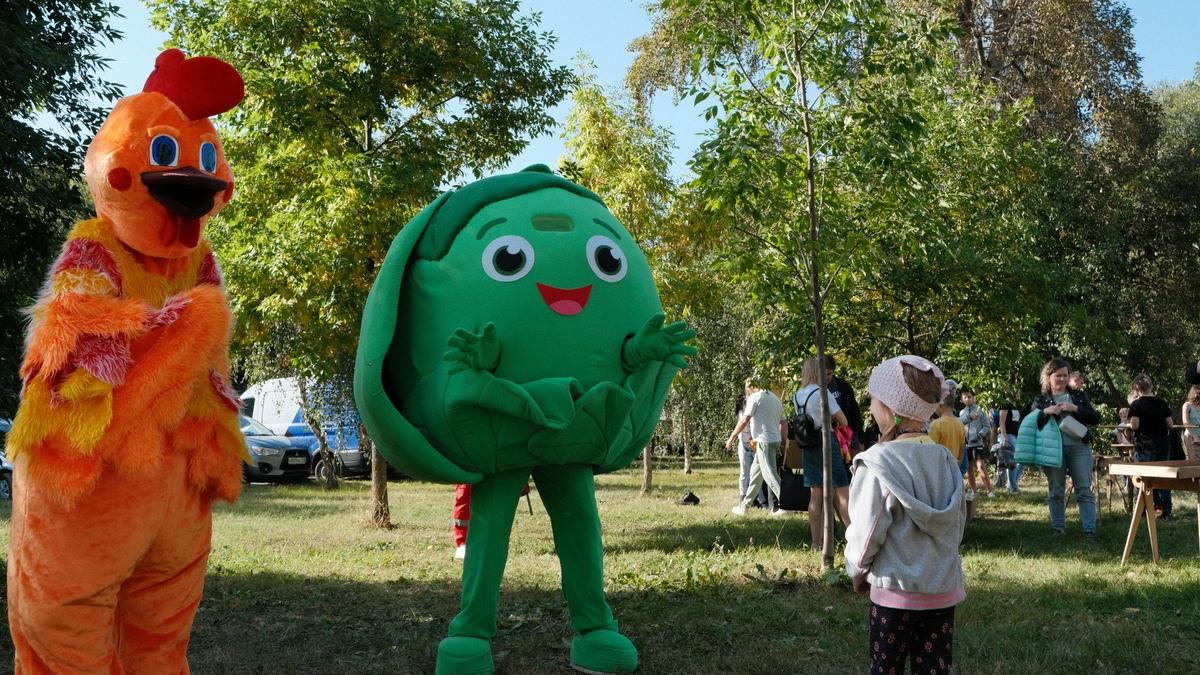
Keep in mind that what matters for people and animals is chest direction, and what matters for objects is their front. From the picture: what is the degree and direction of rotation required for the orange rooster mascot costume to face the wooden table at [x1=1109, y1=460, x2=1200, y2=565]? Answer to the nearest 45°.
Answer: approximately 45° to its left

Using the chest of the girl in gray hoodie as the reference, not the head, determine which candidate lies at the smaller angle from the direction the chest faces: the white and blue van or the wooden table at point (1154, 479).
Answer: the white and blue van

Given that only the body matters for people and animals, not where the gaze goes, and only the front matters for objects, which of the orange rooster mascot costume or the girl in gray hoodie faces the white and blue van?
the girl in gray hoodie

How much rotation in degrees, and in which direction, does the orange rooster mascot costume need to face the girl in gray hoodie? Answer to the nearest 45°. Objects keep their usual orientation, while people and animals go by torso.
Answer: approximately 45° to its left

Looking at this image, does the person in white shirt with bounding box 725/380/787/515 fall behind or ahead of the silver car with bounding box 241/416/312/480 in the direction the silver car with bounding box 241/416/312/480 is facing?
ahead

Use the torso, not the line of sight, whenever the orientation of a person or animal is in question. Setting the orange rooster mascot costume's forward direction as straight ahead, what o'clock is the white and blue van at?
The white and blue van is roughly at 8 o'clock from the orange rooster mascot costume.

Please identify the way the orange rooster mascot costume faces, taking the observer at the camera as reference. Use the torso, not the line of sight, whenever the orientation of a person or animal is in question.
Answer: facing the viewer and to the right of the viewer

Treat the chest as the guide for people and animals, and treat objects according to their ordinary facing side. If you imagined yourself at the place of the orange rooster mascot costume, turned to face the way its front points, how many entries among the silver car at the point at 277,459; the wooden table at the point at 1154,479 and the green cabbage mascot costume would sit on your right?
0

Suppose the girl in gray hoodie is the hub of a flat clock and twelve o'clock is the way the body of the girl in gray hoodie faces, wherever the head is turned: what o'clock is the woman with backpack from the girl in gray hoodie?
The woman with backpack is roughly at 1 o'clock from the girl in gray hoodie.

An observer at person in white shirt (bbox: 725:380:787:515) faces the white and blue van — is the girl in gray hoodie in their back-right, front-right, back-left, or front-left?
back-left

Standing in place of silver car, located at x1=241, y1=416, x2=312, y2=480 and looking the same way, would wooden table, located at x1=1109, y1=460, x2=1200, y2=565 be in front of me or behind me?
in front

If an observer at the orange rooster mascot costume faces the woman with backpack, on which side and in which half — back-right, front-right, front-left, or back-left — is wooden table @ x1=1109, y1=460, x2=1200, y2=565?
front-right

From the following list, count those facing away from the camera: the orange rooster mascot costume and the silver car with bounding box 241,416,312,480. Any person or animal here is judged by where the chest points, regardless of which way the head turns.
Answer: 0

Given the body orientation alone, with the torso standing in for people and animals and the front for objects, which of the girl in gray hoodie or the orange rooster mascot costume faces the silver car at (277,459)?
the girl in gray hoodie

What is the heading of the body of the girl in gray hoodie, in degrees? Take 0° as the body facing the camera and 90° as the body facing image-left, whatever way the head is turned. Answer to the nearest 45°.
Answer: approximately 135°
